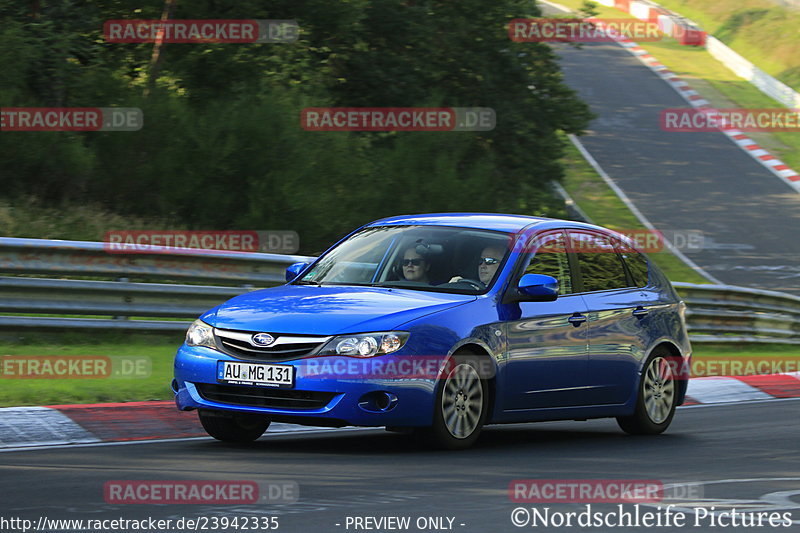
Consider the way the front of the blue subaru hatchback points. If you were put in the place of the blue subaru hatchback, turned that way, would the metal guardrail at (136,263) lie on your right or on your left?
on your right

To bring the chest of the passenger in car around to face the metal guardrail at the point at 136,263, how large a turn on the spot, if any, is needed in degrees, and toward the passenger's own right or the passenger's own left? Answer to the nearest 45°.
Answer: approximately 90° to the passenger's own right

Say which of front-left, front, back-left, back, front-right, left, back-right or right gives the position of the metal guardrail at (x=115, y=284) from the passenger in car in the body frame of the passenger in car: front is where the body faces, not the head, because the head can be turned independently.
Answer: right

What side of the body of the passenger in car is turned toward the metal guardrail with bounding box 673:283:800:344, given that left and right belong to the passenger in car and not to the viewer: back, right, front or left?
back

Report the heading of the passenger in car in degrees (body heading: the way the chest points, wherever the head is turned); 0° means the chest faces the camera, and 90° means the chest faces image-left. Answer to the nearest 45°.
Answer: approximately 45°

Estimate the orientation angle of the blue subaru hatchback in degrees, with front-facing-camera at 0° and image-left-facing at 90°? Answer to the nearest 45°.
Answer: approximately 45°
